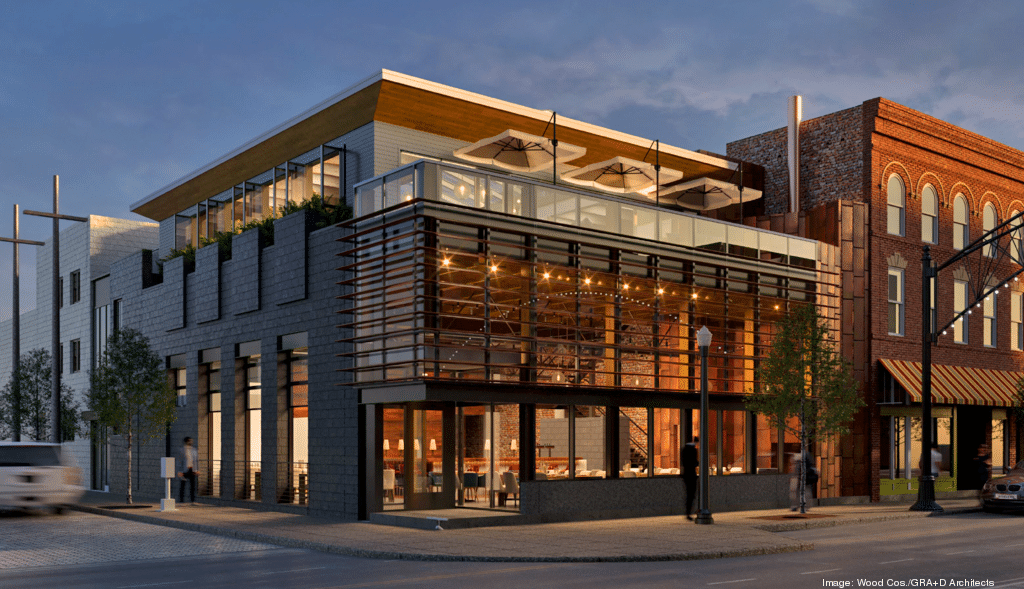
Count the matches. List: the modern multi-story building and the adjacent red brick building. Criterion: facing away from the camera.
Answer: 0

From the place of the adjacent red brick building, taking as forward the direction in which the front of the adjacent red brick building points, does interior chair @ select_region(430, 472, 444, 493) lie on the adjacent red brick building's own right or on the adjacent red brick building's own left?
on the adjacent red brick building's own right

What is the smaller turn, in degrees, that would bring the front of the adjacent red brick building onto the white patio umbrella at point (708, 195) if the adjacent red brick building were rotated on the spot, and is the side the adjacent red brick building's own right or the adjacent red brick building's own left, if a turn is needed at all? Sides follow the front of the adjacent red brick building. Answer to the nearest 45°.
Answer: approximately 90° to the adjacent red brick building's own right

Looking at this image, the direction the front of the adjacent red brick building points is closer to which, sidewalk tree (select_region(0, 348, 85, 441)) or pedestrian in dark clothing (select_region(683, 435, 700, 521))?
the pedestrian in dark clothing

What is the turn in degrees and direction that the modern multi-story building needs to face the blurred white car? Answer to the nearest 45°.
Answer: approximately 135° to its right

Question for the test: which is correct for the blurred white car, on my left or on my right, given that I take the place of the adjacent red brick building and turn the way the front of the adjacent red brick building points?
on my right

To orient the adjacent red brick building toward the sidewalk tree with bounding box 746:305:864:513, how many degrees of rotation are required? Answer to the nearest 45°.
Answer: approximately 45° to its right

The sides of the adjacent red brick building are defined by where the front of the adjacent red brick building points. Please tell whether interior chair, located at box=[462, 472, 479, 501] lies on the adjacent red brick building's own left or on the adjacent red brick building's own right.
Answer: on the adjacent red brick building's own right

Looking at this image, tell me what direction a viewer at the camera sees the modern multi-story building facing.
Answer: facing the viewer and to the right of the viewer
